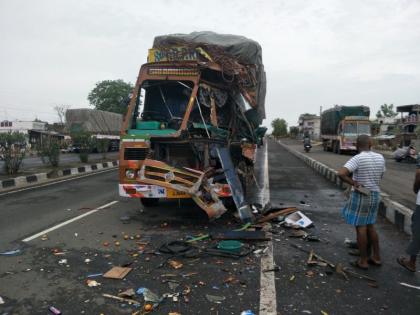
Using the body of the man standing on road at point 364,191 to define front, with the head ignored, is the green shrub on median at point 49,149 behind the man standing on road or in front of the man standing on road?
in front

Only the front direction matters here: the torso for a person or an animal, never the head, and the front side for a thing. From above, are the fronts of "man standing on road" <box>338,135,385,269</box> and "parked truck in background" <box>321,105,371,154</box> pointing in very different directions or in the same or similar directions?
very different directions

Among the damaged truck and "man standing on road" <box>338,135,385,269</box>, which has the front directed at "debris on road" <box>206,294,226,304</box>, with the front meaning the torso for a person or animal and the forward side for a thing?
the damaged truck

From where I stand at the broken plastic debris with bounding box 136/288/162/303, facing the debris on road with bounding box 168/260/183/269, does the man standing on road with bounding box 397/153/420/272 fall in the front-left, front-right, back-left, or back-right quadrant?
front-right

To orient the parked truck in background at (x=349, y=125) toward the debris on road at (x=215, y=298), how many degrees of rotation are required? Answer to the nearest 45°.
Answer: approximately 45° to its right

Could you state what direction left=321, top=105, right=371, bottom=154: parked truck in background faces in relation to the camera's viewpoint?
facing the viewer and to the right of the viewer

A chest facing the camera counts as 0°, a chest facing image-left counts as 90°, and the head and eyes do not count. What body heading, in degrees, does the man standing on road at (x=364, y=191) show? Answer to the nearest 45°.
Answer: approximately 135°

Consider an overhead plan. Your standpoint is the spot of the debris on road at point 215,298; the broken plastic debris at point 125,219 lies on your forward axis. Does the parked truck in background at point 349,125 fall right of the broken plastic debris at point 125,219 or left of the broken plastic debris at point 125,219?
right

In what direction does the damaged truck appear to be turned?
toward the camera

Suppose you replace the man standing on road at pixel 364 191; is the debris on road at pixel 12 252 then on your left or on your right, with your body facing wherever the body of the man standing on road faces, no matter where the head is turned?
on your left

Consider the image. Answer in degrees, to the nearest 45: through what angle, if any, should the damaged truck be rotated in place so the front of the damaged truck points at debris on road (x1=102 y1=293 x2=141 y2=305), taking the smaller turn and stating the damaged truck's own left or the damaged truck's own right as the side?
0° — it already faces it

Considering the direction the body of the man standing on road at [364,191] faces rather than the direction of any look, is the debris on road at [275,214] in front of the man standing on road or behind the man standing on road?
in front
